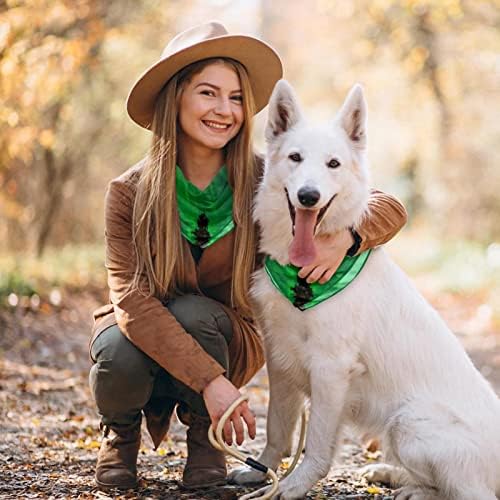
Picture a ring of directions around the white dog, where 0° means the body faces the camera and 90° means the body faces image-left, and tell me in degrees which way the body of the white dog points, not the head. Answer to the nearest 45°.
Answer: approximately 45°

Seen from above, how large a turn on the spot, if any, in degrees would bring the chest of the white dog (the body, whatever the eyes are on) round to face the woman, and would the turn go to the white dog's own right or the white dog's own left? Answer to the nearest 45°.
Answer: approximately 45° to the white dog's own right
